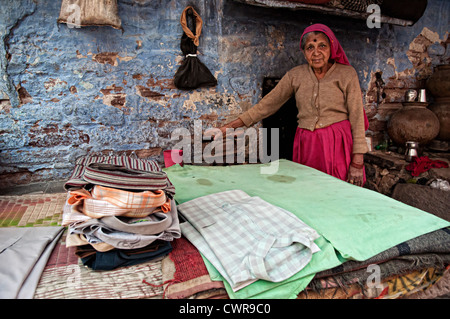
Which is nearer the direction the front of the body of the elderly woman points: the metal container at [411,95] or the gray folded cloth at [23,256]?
the gray folded cloth

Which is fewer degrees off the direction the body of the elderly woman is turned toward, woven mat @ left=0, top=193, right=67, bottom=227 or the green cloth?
the green cloth

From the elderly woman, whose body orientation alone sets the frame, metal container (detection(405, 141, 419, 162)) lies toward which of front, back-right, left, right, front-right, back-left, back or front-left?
back-left

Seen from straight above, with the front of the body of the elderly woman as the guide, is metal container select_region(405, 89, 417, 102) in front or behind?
behind

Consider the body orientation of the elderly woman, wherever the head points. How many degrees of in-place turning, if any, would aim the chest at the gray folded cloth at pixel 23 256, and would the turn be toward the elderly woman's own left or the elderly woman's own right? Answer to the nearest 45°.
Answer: approximately 45° to the elderly woman's own right

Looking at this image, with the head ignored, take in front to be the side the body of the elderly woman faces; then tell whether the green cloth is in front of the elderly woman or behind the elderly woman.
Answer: in front

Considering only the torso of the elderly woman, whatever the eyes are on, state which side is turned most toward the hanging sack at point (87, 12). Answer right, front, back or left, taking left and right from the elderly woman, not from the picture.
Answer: right

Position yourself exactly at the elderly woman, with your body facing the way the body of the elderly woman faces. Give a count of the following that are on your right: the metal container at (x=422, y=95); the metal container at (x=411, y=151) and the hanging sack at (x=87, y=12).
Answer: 1

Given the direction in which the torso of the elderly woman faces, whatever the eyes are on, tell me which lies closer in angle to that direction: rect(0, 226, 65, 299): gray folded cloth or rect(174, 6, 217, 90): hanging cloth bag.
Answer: the gray folded cloth

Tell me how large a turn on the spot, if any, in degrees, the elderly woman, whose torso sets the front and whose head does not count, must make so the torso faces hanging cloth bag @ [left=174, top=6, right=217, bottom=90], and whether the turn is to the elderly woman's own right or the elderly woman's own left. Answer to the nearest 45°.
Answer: approximately 90° to the elderly woman's own right

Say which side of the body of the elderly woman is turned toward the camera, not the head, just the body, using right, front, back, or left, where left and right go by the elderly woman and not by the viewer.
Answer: front
